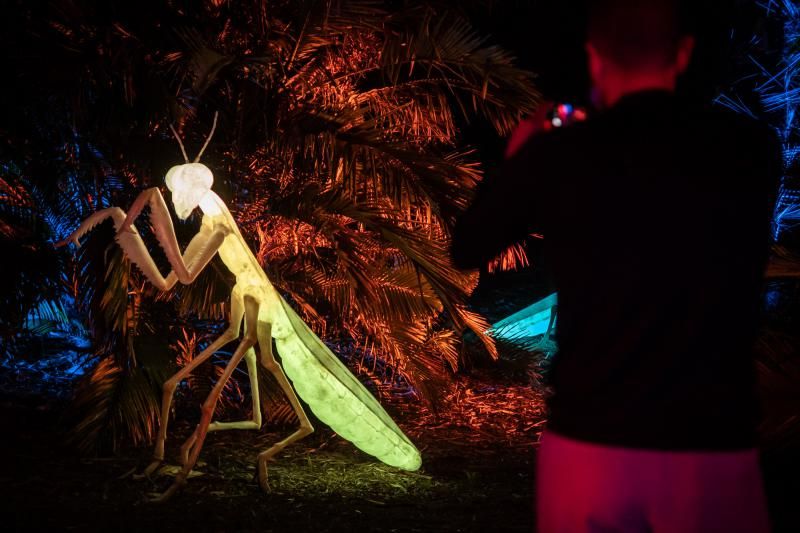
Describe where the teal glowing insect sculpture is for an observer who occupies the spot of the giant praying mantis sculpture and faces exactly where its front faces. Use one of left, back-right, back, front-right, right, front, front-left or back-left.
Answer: back-right

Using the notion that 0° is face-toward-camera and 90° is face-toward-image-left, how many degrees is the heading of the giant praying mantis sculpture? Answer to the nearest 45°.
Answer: approximately 90°

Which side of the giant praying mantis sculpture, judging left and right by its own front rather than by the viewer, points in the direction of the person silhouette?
left
